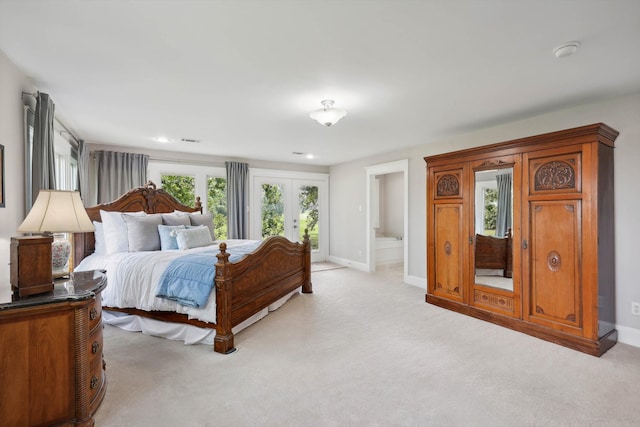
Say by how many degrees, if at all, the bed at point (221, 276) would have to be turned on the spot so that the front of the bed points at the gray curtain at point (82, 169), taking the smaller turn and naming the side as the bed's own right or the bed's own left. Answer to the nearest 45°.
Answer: approximately 180°

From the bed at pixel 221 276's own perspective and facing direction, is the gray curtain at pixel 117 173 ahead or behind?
behind

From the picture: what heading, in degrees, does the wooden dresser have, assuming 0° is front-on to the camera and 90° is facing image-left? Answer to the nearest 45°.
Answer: approximately 270°

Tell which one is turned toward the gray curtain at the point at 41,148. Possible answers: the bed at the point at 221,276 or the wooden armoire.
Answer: the wooden armoire

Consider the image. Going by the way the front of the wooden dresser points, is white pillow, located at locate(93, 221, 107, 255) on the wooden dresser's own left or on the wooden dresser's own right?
on the wooden dresser's own left

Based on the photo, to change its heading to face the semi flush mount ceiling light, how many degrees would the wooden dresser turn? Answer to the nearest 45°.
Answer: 0° — it already faces it

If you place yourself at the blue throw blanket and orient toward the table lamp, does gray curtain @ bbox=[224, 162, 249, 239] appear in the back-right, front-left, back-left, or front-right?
back-right

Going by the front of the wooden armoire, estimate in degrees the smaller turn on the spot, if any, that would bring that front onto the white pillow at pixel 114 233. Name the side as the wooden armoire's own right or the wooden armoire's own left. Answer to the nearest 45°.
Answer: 0° — it already faces it

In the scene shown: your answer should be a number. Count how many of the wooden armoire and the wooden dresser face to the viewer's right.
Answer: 1

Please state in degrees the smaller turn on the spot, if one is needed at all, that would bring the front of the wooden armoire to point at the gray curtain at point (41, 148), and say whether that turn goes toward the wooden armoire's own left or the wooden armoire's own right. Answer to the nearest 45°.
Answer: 0° — it already faces it

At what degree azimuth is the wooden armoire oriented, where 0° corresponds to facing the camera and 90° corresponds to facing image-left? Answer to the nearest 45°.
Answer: approximately 45°

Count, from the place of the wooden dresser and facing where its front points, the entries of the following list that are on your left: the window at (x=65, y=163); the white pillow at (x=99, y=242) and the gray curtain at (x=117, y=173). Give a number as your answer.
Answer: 3

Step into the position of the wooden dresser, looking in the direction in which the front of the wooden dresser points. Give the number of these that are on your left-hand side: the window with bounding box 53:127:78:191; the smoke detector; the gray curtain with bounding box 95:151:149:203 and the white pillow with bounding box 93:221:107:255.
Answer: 3

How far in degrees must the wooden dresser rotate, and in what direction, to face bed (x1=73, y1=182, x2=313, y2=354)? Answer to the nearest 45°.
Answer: approximately 45° to its left

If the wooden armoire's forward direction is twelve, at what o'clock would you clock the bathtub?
The bathtub is roughly at 3 o'clock from the wooden armoire.
